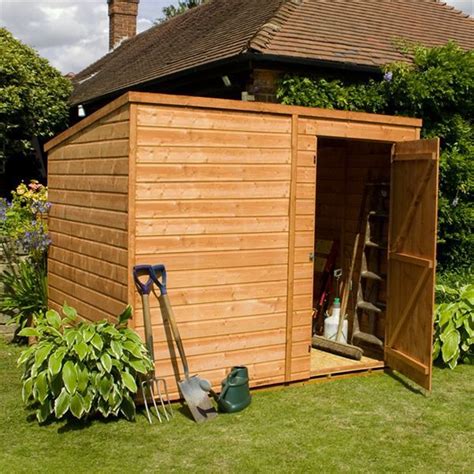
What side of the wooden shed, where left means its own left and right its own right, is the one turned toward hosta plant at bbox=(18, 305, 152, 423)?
right

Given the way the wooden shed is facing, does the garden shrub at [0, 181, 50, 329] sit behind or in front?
behind

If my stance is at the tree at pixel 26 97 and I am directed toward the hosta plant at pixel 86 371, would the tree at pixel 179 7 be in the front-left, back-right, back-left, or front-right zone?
back-left

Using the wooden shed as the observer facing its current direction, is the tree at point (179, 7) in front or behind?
behind

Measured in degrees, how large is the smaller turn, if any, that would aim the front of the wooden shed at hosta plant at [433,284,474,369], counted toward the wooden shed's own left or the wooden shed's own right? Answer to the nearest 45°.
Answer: approximately 45° to the wooden shed's own left

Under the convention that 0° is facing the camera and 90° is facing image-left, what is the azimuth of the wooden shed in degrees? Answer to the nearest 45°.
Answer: approximately 315°
